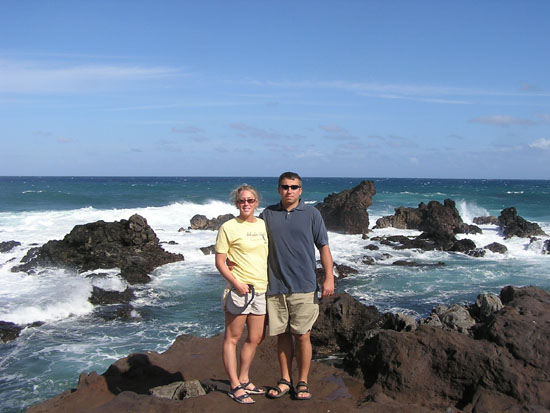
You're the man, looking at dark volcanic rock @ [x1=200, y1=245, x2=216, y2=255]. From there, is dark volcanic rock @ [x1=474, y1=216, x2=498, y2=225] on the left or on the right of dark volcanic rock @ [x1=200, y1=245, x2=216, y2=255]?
right

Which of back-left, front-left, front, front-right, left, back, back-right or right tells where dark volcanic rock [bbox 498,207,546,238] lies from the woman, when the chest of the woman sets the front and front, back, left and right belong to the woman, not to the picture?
left

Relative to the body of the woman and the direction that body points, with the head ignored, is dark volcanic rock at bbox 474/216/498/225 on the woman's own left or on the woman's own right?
on the woman's own left

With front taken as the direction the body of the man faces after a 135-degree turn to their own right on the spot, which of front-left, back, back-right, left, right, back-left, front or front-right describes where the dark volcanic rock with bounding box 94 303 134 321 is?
front

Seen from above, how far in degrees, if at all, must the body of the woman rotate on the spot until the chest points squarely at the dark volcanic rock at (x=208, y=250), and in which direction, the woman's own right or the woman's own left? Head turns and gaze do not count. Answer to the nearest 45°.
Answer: approximately 135° to the woman's own left

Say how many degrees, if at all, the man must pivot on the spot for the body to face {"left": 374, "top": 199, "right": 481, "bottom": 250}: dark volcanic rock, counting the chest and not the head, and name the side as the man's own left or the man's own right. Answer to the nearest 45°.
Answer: approximately 180°

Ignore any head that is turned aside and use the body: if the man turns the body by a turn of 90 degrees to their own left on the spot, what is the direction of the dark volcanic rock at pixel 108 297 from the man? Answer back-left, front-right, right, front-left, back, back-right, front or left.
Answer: back-left

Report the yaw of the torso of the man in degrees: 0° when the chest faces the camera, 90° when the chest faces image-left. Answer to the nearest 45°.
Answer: approximately 0°

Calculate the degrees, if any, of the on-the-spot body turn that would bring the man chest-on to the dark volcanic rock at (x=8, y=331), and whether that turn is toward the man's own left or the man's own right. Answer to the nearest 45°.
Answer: approximately 135° to the man's own right

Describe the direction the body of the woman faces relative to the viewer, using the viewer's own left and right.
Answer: facing the viewer and to the right of the viewer

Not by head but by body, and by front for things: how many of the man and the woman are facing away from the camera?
0

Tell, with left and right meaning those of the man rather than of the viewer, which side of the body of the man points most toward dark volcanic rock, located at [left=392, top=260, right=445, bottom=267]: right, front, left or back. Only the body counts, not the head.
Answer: back

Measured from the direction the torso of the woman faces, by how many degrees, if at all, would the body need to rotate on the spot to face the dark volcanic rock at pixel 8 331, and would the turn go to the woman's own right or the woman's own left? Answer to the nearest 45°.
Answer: approximately 180°

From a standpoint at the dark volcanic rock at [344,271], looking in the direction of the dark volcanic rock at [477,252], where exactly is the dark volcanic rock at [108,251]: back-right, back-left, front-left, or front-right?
back-left

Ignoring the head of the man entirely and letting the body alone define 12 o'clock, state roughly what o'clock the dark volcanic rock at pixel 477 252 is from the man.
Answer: The dark volcanic rock is roughly at 7 o'clock from the man.
